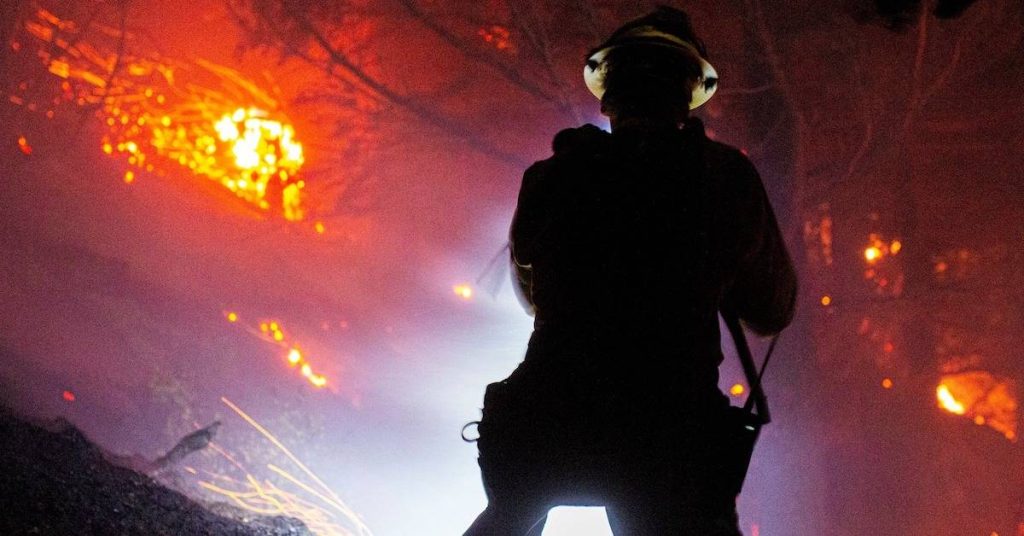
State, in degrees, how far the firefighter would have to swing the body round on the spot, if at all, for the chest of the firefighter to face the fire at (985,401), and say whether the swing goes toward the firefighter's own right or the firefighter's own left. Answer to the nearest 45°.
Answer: approximately 45° to the firefighter's own right

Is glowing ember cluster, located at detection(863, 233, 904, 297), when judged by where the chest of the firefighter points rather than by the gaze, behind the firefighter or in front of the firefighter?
in front

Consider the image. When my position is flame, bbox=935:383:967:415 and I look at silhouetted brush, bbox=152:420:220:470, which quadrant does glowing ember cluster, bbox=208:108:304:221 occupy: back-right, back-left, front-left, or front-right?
front-right

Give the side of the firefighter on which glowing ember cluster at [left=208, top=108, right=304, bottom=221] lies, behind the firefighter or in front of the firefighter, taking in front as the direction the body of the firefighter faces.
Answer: in front

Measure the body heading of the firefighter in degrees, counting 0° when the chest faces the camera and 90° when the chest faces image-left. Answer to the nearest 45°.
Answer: approximately 180°

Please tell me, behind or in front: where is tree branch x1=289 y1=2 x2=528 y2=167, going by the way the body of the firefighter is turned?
in front

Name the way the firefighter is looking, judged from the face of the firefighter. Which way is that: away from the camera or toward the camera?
away from the camera
